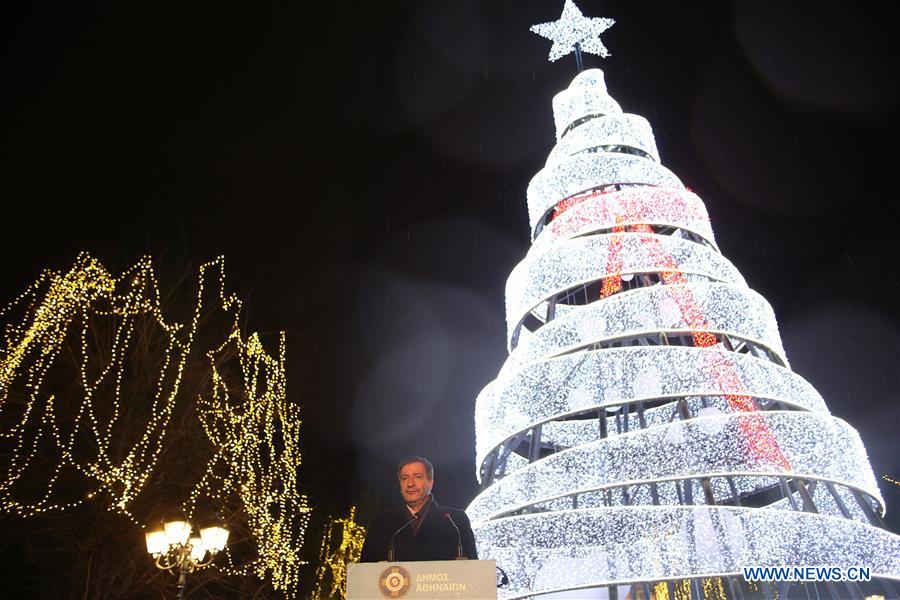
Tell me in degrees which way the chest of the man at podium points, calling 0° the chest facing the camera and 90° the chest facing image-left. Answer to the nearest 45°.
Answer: approximately 0°

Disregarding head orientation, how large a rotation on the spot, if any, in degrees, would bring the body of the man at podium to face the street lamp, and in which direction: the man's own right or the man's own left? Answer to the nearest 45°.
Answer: approximately 135° to the man's own right

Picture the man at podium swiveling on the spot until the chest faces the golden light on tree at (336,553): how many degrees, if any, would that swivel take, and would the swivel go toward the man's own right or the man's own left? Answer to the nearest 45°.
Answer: approximately 180°

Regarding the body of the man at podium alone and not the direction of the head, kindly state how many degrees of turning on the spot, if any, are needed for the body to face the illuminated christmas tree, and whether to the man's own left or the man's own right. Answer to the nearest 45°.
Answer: approximately 135° to the man's own left

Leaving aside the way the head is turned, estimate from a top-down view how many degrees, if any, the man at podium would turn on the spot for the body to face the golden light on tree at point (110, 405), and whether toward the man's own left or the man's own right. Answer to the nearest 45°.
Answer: approximately 135° to the man's own right
